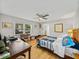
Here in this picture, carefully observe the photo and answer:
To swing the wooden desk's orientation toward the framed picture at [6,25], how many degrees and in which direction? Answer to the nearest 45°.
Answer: approximately 135° to its left

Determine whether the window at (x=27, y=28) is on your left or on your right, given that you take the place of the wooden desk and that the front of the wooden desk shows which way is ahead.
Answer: on your left

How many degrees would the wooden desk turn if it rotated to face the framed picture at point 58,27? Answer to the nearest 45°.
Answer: approximately 90° to its left

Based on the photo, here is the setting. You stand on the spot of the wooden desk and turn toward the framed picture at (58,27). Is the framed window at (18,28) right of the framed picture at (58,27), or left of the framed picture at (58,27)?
left
